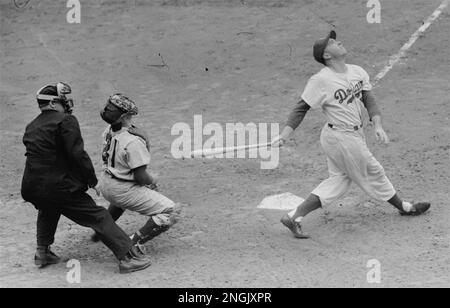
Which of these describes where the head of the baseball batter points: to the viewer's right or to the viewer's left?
to the viewer's right

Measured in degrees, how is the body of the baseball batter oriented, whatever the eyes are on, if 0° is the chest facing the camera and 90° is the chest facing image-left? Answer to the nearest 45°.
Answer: approximately 315°

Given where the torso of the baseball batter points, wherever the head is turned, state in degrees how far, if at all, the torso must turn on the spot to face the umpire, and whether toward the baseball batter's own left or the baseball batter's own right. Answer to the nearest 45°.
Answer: approximately 90° to the baseball batter's own right

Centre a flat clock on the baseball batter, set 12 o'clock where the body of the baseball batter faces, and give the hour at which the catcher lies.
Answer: The catcher is roughly at 4 o'clock from the baseball batter.
